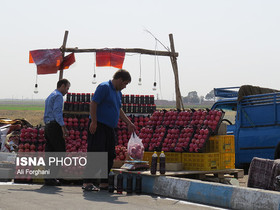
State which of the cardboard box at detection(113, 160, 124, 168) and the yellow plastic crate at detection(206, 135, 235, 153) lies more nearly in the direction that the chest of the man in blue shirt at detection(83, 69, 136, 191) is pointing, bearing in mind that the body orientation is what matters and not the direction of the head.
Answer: the yellow plastic crate

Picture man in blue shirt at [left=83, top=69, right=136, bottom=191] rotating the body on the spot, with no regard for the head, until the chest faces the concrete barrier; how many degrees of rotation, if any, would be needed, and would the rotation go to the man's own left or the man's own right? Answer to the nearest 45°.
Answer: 0° — they already face it

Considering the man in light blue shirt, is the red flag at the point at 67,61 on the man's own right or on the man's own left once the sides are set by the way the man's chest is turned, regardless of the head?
on the man's own left

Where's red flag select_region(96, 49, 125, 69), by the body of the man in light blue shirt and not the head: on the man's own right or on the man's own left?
on the man's own left
